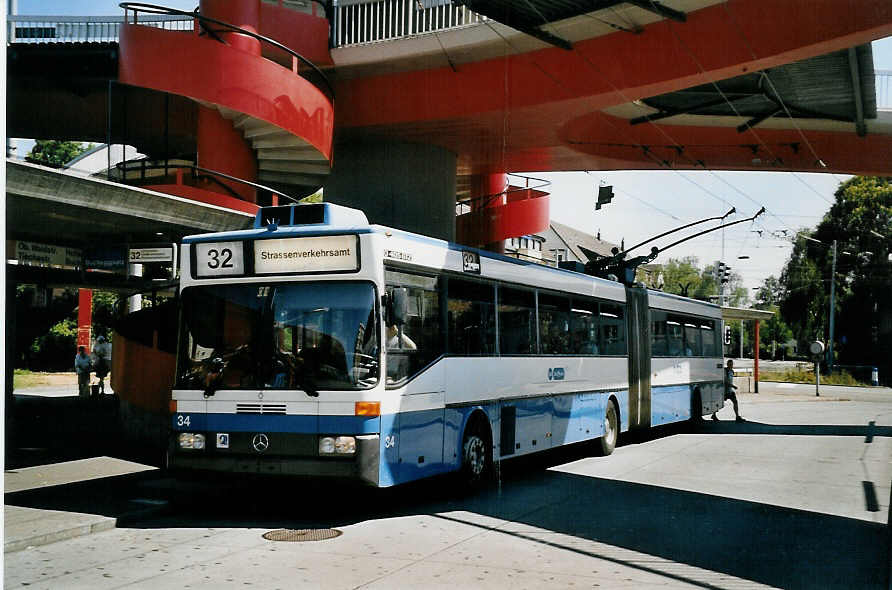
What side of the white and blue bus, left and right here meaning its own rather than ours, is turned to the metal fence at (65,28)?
right

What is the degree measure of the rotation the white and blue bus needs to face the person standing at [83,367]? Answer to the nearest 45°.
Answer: approximately 90° to its right

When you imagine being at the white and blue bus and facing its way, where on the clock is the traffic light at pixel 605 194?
The traffic light is roughly at 5 o'clock from the white and blue bus.

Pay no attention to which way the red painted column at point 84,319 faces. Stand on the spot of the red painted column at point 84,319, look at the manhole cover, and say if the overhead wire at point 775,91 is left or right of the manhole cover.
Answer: left

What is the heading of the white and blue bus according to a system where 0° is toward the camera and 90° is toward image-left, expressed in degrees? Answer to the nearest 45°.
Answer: approximately 45°

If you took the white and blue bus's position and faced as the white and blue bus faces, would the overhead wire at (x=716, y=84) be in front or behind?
behind

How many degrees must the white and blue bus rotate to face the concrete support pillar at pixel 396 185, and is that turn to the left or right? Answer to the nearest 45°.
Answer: approximately 135° to its right

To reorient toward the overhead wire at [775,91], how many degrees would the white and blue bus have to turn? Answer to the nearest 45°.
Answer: approximately 180°

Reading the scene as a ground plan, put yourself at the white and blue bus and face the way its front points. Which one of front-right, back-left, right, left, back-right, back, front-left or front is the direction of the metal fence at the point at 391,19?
back-right
